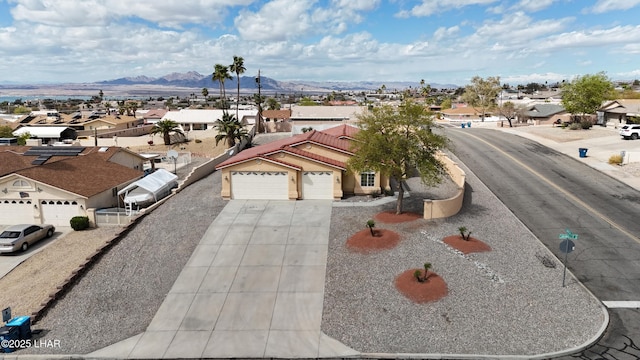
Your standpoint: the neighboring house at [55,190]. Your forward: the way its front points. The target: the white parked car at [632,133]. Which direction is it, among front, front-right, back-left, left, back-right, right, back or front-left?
back-left

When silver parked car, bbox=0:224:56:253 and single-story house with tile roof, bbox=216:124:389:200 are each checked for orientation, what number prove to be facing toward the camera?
1

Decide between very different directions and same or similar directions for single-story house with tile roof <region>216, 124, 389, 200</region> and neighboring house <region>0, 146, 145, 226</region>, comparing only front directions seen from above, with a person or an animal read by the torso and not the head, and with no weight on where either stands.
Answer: same or similar directions

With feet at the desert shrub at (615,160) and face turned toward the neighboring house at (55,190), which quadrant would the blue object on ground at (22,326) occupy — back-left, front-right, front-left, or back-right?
front-left

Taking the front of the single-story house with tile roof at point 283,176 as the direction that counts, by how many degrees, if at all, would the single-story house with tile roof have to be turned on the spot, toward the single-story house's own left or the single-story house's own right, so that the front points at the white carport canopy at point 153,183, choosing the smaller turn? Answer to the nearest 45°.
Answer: approximately 90° to the single-story house's own right

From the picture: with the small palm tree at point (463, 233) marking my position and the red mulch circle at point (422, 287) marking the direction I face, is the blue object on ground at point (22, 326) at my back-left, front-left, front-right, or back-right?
front-right

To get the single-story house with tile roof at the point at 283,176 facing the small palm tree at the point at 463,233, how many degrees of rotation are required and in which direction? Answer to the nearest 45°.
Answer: approximately 45° to its left

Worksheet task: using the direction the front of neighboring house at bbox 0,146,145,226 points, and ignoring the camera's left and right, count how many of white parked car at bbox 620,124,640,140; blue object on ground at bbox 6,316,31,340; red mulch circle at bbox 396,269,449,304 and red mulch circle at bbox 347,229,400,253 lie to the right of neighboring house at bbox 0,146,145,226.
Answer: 0

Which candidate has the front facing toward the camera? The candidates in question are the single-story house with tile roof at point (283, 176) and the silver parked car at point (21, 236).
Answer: the single-story house with tile roof

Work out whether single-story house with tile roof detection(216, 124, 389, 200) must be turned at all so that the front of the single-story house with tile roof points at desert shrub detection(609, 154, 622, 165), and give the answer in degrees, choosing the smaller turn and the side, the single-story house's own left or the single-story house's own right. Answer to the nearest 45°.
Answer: approximately 90° to the single-story house's own left

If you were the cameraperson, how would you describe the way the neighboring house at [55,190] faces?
facing the viewer and to the left of the viewer

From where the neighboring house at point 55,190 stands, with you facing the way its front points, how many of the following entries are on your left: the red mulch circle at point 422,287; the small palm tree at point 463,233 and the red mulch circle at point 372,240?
3

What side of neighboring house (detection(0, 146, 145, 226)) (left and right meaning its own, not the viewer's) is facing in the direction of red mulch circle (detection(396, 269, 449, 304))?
left

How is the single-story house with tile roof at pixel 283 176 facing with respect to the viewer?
toward the camera

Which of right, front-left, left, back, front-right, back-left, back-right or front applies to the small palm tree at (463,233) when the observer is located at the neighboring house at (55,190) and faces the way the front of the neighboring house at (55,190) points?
left

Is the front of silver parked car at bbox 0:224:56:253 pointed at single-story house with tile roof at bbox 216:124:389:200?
no
